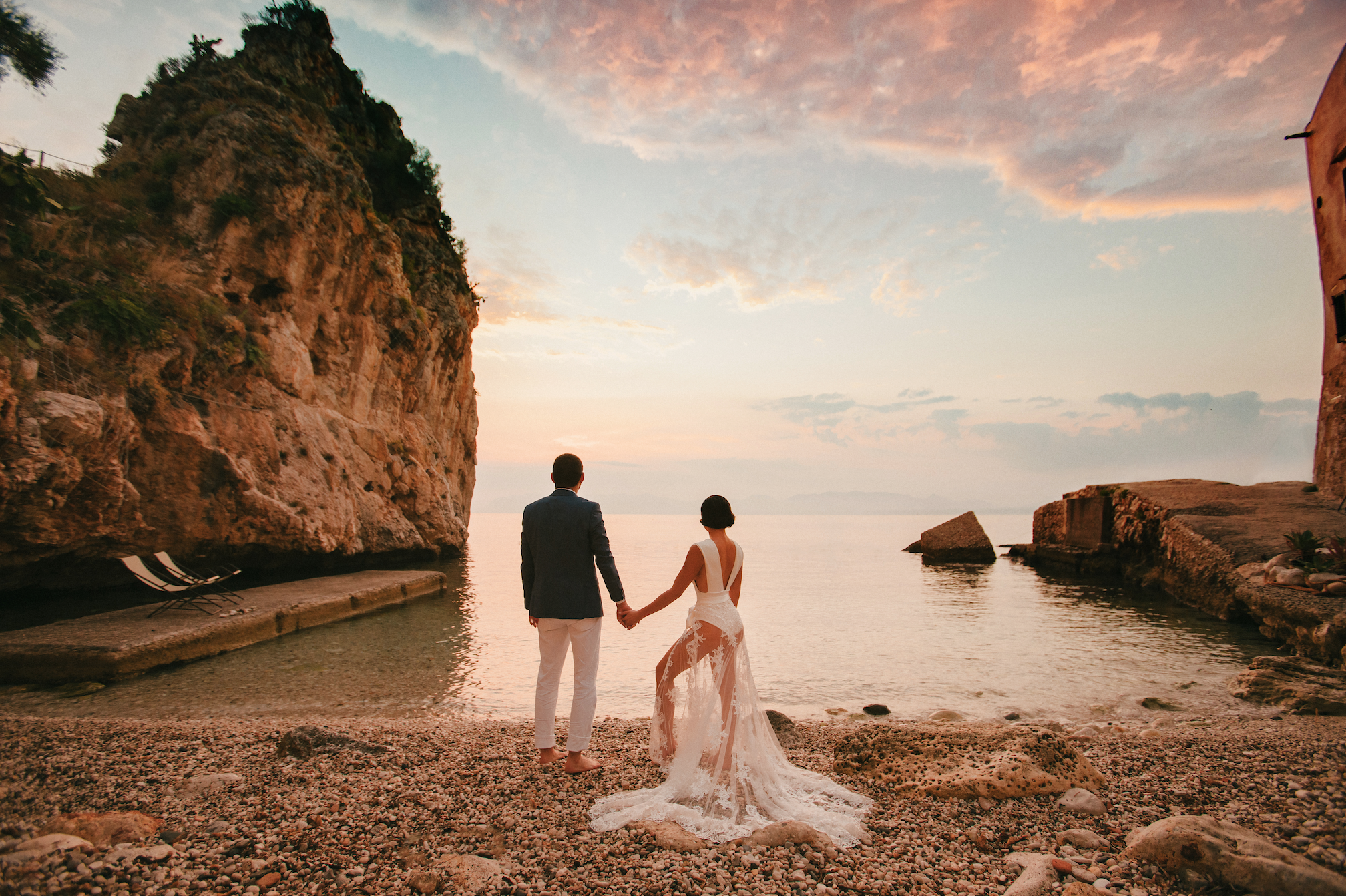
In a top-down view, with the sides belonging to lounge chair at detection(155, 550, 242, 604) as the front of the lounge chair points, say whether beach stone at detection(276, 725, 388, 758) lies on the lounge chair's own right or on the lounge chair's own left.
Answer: on the lounge chair's own right

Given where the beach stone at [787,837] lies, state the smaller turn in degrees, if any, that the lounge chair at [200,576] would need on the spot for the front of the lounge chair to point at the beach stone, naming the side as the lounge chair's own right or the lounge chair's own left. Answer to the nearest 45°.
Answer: approximately 90° to the lounge chair's own right

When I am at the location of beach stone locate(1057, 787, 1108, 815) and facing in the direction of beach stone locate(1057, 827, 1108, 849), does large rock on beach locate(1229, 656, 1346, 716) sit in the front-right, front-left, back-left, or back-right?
back-left

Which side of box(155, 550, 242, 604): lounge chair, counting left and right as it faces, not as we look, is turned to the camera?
right

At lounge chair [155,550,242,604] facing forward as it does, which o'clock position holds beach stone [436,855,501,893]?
The beach stone is roughly at 3 o'clock from the lounge chair.

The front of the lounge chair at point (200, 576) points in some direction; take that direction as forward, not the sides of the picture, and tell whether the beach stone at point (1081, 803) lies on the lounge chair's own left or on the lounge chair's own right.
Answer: on the lounge chair's own right

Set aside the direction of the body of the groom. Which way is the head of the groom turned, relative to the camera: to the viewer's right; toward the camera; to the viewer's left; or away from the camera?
away from the camera

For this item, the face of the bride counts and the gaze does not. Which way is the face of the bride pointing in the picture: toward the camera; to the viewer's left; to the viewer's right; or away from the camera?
away from the camera

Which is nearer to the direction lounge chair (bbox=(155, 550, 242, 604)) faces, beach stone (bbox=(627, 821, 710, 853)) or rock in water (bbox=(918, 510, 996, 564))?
the rock in water

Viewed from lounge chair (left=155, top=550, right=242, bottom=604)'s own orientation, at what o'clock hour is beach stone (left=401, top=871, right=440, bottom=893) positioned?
The beach stone is roughly at 3 o'clock from the lounge chair.
